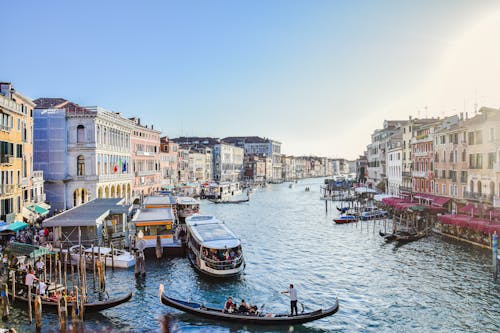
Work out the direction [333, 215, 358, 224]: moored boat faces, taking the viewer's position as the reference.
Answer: facing to the left of the viewer

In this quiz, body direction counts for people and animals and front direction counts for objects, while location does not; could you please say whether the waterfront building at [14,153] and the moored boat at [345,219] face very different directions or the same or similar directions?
very different directions

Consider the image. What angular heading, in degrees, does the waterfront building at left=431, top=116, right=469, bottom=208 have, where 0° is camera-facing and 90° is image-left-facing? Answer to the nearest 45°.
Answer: approximately 45°

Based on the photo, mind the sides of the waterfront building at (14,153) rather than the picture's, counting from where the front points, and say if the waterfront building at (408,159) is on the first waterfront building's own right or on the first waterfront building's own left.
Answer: on the first waterfront building's own left

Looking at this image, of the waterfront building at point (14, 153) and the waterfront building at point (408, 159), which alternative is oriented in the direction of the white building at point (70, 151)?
the waterfront building at point (408, 159)

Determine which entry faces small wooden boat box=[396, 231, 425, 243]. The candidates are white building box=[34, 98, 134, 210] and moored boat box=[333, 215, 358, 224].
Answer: the white building

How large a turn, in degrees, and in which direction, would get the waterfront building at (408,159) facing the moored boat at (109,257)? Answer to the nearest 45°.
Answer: approximately 45° to its left

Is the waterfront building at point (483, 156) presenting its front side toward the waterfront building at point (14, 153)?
yes

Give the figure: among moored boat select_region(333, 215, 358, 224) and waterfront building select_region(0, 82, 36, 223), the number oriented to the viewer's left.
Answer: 1

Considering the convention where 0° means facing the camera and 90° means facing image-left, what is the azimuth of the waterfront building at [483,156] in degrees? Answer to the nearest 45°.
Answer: approximately 45°

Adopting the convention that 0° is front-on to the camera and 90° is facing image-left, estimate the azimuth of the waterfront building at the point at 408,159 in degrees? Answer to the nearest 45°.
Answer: approximately 45°
